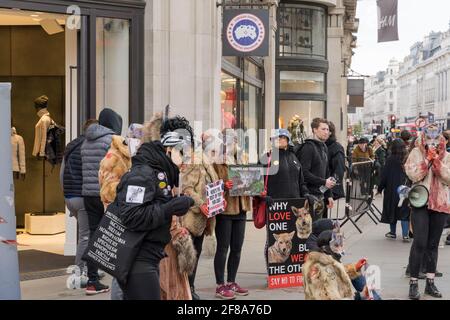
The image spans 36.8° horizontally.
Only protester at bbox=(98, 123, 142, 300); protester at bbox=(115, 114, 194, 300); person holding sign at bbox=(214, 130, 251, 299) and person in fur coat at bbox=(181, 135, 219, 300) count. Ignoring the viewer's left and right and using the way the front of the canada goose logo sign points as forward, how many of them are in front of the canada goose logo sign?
4

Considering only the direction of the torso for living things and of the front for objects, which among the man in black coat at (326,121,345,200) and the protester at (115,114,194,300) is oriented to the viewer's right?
the protester

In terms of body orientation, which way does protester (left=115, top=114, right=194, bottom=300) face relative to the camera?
to the viewer's right

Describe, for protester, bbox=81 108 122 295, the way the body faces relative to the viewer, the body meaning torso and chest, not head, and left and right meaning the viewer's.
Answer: facing away from the viewer and to the right of the viewer

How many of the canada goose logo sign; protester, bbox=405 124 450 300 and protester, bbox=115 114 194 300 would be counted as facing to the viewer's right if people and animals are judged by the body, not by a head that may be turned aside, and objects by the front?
1
